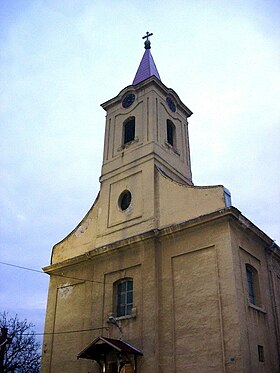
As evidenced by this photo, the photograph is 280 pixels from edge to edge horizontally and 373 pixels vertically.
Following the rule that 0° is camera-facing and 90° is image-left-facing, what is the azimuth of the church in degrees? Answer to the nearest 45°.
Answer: approximately 45°
